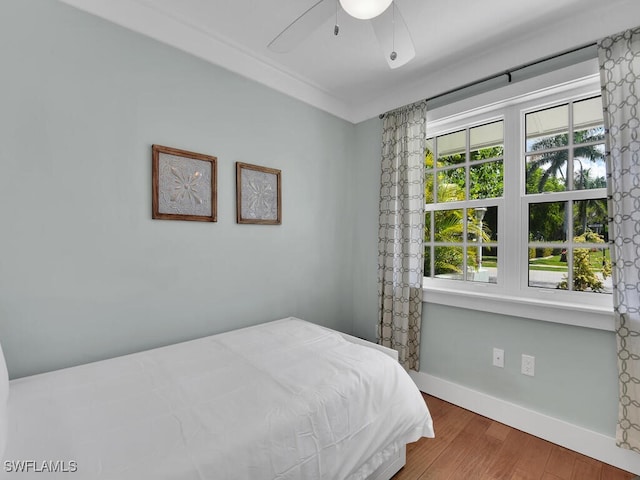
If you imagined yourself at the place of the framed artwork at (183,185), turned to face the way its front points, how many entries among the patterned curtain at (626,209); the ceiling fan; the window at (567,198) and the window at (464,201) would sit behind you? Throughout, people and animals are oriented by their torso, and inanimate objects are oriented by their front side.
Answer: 0

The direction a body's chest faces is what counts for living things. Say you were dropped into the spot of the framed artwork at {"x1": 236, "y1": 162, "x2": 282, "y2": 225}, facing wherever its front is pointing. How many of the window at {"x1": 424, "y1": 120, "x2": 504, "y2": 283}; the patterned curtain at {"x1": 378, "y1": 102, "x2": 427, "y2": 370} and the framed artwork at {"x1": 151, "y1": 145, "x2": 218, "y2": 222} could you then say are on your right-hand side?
1

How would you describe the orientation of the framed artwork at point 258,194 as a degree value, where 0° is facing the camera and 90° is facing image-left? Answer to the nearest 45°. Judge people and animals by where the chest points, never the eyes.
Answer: approximately 315°

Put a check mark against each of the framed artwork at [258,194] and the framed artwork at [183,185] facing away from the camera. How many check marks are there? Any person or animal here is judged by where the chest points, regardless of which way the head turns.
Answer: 0

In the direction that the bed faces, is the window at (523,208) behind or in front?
in front

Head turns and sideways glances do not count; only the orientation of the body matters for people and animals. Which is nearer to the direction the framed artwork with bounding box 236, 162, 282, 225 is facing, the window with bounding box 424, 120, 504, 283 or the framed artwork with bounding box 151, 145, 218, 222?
the window

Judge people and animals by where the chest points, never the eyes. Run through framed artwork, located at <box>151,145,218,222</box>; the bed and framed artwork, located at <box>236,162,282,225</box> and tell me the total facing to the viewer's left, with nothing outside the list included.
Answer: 0

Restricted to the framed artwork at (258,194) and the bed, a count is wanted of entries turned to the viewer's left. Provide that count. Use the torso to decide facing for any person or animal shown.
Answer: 0

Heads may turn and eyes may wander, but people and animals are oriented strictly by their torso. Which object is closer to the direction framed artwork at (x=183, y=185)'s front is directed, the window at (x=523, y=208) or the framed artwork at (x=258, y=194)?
the window

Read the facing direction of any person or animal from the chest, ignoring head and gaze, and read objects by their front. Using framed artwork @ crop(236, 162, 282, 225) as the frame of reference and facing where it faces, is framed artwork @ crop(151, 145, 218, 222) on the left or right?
on its right

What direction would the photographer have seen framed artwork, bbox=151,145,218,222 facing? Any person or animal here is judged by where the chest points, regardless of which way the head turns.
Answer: facing the viewer and to the right of the viewer

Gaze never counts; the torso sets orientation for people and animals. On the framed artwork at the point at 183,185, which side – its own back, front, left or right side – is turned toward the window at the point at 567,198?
front

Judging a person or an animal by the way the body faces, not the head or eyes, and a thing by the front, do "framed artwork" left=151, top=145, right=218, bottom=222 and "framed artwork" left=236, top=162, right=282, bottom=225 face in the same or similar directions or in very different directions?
same or similar directions

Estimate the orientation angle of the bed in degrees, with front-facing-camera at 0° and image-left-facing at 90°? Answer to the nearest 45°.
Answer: approximately 225°

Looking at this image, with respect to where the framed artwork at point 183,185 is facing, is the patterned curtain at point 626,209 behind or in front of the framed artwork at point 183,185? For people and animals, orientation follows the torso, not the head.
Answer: in front
